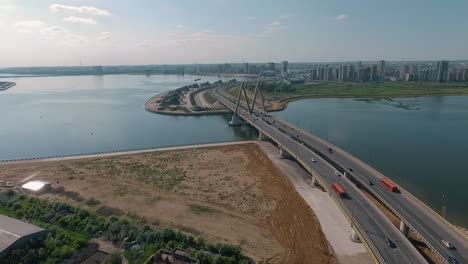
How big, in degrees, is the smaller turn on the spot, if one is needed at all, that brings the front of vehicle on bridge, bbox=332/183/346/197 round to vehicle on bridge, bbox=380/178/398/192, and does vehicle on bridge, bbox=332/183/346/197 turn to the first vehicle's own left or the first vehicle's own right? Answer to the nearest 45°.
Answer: approximately 90° to the first vehicle's own left

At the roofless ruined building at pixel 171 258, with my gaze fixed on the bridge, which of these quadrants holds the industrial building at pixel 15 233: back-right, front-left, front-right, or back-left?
back-left

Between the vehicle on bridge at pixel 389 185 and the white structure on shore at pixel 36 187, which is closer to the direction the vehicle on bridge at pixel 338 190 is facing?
the vehicle on bridge

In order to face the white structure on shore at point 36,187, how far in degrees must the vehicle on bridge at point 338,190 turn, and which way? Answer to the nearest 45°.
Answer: approximately 135° to its right

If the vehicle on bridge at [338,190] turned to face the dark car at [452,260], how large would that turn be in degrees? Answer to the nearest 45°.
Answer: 0° — it already faces it

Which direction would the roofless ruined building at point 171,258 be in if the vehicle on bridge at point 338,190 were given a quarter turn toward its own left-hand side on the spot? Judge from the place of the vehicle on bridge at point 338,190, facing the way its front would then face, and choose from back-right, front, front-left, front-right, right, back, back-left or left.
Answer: back

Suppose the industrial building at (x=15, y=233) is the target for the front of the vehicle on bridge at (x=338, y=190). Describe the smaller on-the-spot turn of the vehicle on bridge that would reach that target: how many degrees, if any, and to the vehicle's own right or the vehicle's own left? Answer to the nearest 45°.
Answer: approximately 90° to the vehicle's own right

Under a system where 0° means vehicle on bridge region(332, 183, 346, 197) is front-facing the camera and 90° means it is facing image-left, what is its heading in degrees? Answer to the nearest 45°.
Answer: approximately 315°
